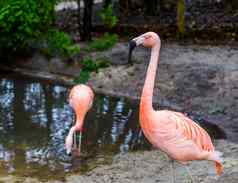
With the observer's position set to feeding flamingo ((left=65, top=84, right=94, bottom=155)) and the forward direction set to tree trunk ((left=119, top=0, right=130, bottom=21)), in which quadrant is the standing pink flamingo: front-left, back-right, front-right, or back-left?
back-right

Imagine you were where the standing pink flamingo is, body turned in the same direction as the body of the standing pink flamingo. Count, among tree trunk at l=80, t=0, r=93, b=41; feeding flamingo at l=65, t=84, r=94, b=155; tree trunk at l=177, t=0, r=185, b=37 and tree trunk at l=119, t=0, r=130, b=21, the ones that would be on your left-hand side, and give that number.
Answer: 0

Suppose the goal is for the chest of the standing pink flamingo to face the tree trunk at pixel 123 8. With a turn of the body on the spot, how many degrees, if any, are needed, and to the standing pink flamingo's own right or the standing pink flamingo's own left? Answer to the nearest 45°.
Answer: approximately 90° to the standing pink flamingo's own right

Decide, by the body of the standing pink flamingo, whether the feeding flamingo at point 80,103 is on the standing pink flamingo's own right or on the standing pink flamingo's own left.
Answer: on the standing pink flamingo's own right

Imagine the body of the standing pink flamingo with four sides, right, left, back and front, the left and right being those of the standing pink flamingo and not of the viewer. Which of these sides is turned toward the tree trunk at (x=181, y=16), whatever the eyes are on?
right

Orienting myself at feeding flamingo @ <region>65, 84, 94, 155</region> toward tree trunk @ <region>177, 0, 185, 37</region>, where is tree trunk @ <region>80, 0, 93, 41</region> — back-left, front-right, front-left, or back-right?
front-left

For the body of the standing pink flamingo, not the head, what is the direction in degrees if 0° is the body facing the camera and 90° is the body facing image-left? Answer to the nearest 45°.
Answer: approximately 90°

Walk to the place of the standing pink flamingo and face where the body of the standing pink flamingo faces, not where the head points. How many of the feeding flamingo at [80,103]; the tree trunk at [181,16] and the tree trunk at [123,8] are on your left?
0
